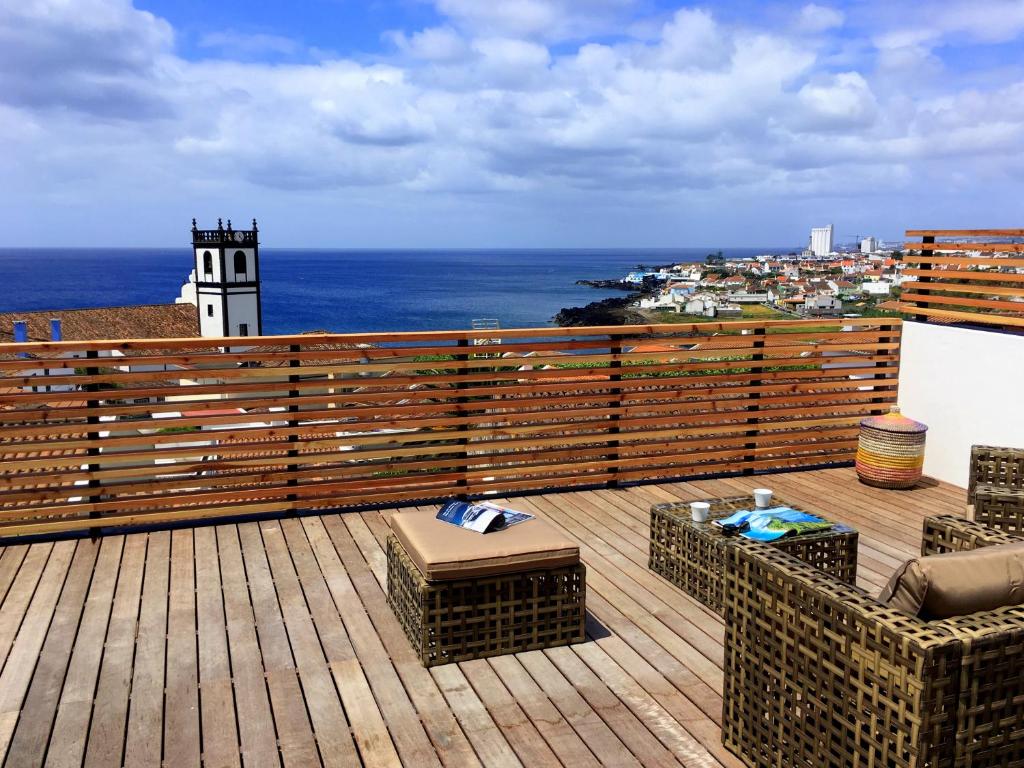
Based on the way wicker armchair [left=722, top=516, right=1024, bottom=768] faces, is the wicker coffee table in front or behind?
in front

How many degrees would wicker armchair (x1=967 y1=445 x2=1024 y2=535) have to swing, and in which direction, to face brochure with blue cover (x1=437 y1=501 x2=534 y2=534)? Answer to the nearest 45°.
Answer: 0° — it already faces it

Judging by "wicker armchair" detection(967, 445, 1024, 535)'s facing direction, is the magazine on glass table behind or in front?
in front

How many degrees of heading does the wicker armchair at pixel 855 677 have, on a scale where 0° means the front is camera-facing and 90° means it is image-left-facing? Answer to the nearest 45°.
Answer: approximately 135°

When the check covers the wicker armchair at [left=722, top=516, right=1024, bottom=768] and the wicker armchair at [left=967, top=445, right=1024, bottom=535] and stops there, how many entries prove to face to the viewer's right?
0

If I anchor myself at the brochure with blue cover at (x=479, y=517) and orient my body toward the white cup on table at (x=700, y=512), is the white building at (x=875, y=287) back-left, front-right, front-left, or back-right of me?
front-left

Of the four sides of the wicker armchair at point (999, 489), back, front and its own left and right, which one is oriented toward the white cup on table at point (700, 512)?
front

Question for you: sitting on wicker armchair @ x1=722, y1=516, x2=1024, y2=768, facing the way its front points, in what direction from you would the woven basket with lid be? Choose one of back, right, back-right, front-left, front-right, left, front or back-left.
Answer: front-right

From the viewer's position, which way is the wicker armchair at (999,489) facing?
facing the viewer and to the left of the viewer

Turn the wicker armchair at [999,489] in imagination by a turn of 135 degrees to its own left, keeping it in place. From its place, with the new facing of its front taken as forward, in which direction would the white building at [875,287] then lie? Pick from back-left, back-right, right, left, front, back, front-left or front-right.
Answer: left

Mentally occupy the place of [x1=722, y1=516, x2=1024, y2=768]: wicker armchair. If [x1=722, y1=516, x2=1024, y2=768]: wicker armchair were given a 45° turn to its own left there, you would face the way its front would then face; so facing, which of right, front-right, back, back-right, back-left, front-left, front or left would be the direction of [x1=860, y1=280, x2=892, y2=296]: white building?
right

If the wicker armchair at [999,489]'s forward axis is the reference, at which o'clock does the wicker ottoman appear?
The wicker ottoman is roughly at 12 o'clock from the wicker armchair.
